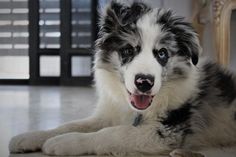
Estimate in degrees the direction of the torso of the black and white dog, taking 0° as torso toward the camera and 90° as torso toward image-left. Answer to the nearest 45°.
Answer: approximately 45°
